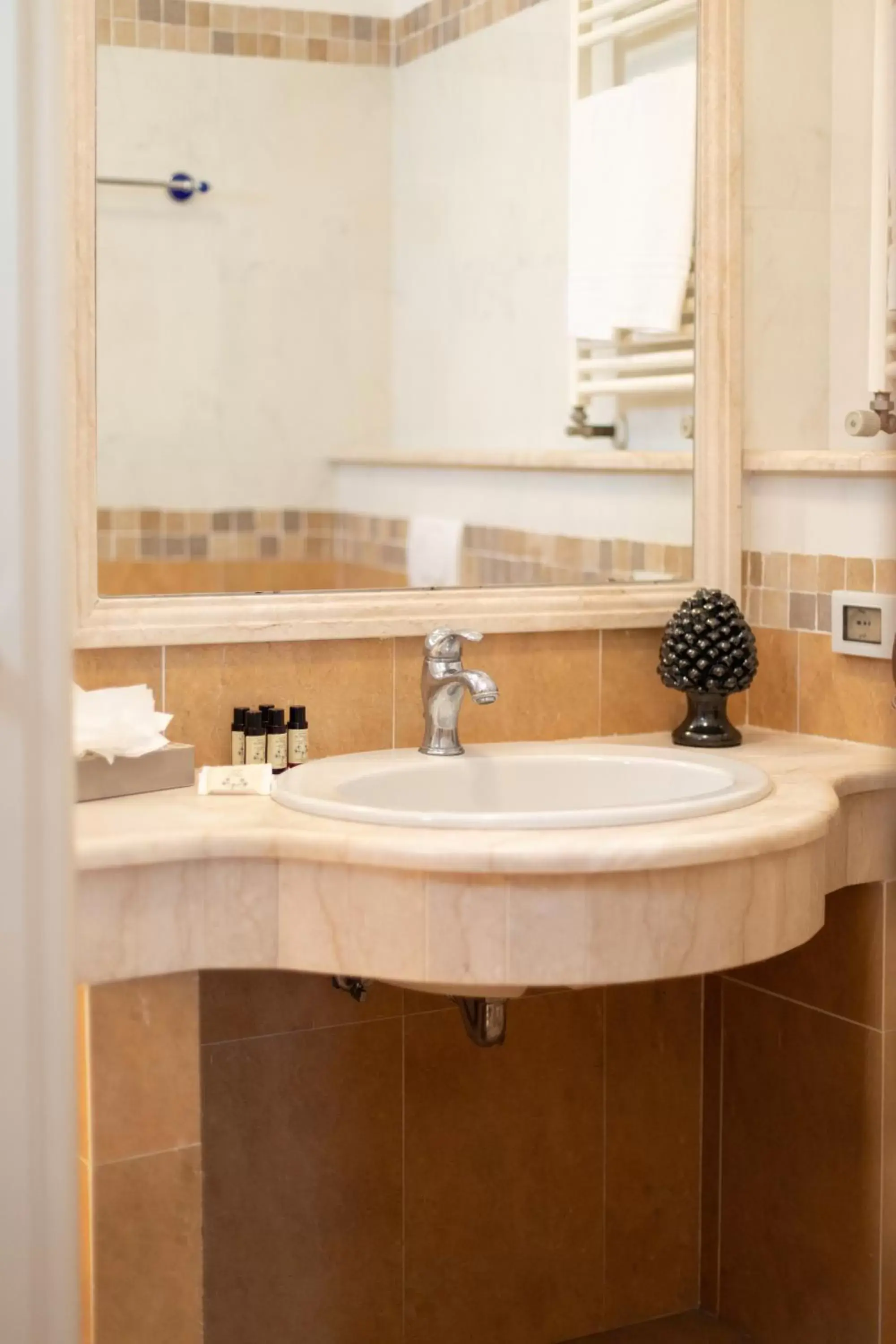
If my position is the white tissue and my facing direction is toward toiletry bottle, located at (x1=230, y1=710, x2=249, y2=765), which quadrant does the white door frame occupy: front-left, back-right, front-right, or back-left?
back-right

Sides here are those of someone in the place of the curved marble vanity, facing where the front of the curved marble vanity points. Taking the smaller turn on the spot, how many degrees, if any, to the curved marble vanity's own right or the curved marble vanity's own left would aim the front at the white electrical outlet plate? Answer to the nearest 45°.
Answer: approximately 90° to the curved marble vanity's own left

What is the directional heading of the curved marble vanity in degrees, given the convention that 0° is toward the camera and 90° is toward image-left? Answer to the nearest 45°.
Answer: approximately 315°
